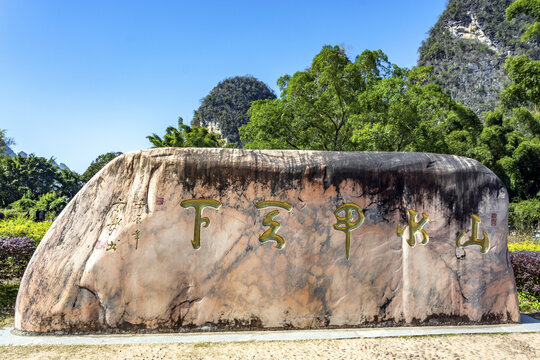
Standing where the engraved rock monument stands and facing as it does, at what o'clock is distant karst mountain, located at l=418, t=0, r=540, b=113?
The distant karst mountain is roughly at 7 o'clock from the engraved rock monument.

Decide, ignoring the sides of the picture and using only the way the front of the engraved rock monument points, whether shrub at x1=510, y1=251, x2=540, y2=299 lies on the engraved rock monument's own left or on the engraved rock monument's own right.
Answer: on the engraved rock monument's own left

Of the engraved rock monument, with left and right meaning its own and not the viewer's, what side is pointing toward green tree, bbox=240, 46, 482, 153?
back

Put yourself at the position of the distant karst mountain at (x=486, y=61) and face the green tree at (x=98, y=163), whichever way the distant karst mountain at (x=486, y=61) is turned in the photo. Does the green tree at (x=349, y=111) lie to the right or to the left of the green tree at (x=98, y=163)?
left

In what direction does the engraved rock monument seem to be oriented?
toward the camera

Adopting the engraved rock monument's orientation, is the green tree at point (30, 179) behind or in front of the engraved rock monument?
behind
